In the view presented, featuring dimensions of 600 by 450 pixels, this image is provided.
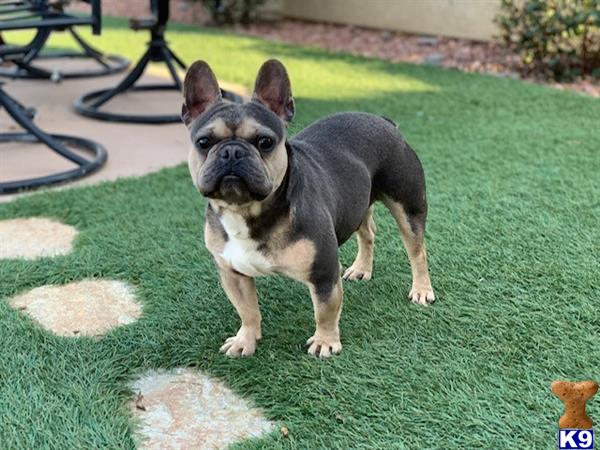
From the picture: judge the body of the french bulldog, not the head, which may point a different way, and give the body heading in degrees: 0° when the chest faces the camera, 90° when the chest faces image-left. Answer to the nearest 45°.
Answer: approximately 45°

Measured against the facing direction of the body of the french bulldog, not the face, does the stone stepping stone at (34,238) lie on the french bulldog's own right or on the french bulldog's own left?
on the french bulldog's own right

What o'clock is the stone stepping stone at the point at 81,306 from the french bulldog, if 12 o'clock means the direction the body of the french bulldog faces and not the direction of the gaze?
The stone stepping stone is roughly at 2 o'clock from the french bulldog.

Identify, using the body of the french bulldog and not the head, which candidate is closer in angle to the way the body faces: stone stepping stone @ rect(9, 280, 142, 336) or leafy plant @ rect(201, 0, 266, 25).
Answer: the stone stepping stone

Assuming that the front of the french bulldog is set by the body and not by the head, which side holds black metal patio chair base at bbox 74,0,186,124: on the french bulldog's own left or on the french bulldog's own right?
on the french bulldog's own right

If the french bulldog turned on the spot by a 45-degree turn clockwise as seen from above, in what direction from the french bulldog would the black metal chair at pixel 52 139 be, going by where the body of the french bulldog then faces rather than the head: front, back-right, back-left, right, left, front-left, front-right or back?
front-right

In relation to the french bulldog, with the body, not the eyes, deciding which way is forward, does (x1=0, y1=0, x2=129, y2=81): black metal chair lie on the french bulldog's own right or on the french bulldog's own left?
on the french bulldog's own right

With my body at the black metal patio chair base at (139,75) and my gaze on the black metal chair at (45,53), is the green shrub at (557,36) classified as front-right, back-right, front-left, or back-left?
back-right

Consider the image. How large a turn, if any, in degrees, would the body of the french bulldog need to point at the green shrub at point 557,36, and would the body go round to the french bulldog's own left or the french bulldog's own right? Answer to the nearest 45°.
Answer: approximately 180°

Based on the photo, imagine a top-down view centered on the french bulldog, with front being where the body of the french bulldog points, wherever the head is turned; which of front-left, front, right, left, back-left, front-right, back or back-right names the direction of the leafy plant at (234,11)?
back-right
